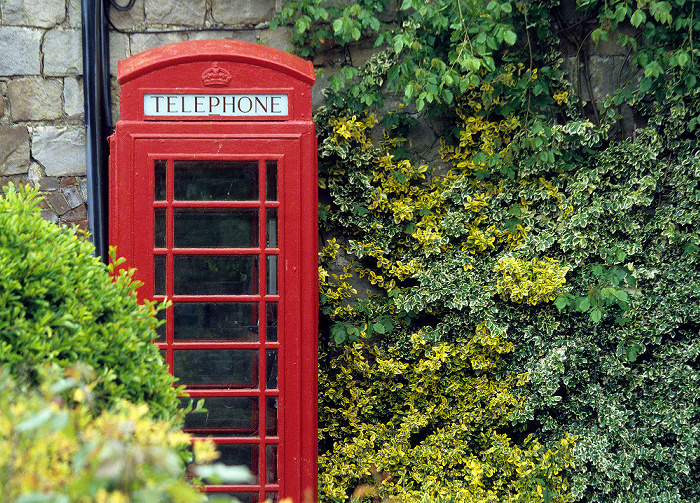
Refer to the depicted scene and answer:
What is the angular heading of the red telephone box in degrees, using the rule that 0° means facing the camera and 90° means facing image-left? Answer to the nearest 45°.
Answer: approximately 0°

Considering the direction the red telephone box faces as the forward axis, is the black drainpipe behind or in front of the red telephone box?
behind

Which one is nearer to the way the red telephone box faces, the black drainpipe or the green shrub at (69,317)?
the green shrub

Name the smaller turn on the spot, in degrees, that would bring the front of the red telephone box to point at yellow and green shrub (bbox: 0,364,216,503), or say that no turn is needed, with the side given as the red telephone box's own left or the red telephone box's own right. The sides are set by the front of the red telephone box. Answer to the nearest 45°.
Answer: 0° — it already faces it

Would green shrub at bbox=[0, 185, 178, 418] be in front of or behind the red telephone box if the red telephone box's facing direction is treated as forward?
in front
